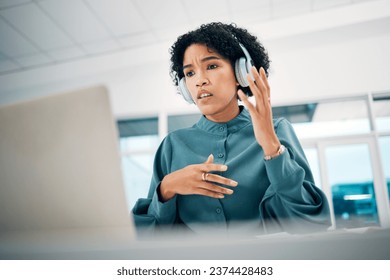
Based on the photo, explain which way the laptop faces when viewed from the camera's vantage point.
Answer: facing away from the viewer and to the right of the viewer

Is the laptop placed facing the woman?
yes
